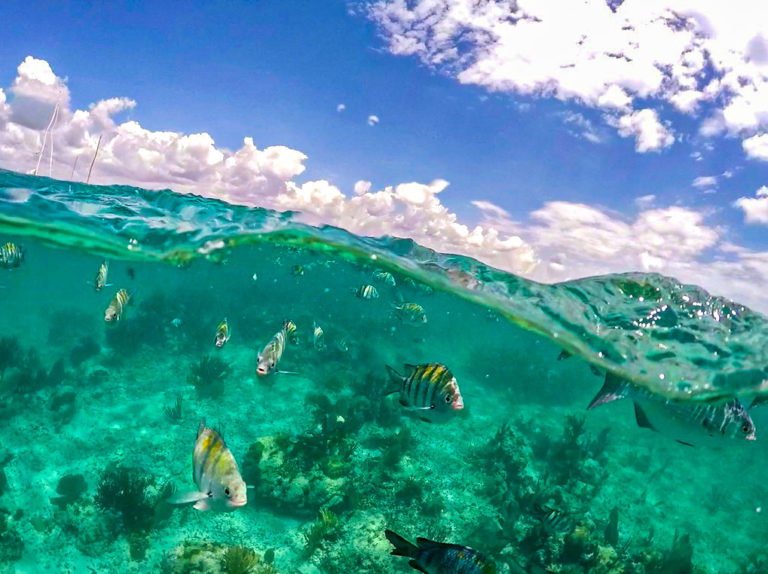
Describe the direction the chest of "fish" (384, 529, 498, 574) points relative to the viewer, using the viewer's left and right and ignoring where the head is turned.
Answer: facing to the right of the viewer

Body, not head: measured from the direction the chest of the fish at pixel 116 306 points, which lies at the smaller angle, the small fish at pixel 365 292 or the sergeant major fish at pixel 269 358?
the sergeant major fish

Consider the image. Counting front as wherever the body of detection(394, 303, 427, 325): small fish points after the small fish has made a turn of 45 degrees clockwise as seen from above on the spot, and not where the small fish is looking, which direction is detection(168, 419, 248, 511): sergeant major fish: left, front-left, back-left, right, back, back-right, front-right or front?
front-right

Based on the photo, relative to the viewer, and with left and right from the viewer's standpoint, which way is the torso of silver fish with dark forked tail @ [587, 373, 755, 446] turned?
facing to the right of the viewer

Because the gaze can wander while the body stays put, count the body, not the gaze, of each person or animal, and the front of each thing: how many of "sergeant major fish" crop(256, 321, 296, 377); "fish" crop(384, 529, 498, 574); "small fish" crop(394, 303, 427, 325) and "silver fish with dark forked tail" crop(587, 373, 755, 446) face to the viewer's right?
3

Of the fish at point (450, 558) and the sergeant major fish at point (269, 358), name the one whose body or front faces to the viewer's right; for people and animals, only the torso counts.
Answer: the fish

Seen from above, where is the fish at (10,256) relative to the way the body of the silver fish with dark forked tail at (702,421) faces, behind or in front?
behind

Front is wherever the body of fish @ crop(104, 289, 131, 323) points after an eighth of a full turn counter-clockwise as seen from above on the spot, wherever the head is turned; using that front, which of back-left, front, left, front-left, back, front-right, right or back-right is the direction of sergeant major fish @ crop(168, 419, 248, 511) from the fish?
front

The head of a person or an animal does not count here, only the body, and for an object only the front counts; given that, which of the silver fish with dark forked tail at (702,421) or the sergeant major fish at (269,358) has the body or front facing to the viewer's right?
the silver fish with dark forked tail at (702,421)
